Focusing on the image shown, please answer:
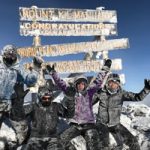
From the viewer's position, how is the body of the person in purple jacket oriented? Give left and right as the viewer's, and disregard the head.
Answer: facing the viewer

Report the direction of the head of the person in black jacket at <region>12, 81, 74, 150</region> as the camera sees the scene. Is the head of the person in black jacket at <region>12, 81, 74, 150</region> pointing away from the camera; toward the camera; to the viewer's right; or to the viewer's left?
toward the camera

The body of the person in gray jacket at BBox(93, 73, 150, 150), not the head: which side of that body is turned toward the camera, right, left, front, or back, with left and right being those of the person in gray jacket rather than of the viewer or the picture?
front

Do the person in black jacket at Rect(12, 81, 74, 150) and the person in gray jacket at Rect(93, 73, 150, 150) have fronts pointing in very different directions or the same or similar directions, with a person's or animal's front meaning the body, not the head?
same or similar directions

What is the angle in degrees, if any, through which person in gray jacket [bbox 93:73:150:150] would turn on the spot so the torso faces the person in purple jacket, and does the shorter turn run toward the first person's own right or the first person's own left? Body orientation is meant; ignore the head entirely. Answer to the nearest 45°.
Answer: approximately 45° to the first person's own right

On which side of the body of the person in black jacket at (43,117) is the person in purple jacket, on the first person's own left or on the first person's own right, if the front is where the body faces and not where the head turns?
on the first person's own left

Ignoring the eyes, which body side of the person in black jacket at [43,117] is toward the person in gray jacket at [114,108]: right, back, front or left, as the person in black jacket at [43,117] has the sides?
left

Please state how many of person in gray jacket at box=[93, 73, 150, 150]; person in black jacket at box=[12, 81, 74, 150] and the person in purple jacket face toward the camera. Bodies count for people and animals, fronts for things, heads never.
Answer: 3

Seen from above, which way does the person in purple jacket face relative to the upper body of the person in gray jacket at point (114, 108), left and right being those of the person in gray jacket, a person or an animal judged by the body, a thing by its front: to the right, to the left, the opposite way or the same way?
the same way

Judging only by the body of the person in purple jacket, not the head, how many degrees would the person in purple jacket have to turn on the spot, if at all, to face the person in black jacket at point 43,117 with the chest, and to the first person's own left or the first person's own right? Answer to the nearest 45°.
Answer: approximately 90° to the first person's own right
